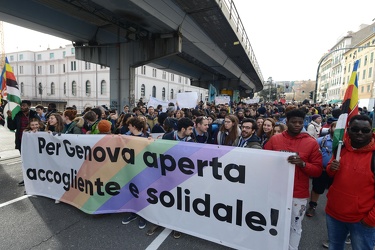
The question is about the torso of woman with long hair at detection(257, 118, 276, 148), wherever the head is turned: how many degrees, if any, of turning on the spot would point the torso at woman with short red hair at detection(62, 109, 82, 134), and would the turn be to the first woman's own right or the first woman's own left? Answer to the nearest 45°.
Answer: approximately 45° to the first woman's own right

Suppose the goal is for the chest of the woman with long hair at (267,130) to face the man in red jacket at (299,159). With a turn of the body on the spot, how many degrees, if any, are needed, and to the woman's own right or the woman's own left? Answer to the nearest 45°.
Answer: approximately 45° to the woman's own left

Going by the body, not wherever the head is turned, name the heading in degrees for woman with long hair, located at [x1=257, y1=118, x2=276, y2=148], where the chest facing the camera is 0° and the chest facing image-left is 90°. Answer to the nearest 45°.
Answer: approximately 45°

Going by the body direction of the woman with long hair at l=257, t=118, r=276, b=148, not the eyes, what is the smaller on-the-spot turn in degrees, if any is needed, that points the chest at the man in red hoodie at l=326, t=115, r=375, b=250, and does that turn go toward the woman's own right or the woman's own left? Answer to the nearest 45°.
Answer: approximately 45° to the woman's own left

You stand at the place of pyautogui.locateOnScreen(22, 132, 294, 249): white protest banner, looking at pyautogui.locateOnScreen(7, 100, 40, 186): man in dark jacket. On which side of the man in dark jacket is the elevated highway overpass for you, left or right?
right
